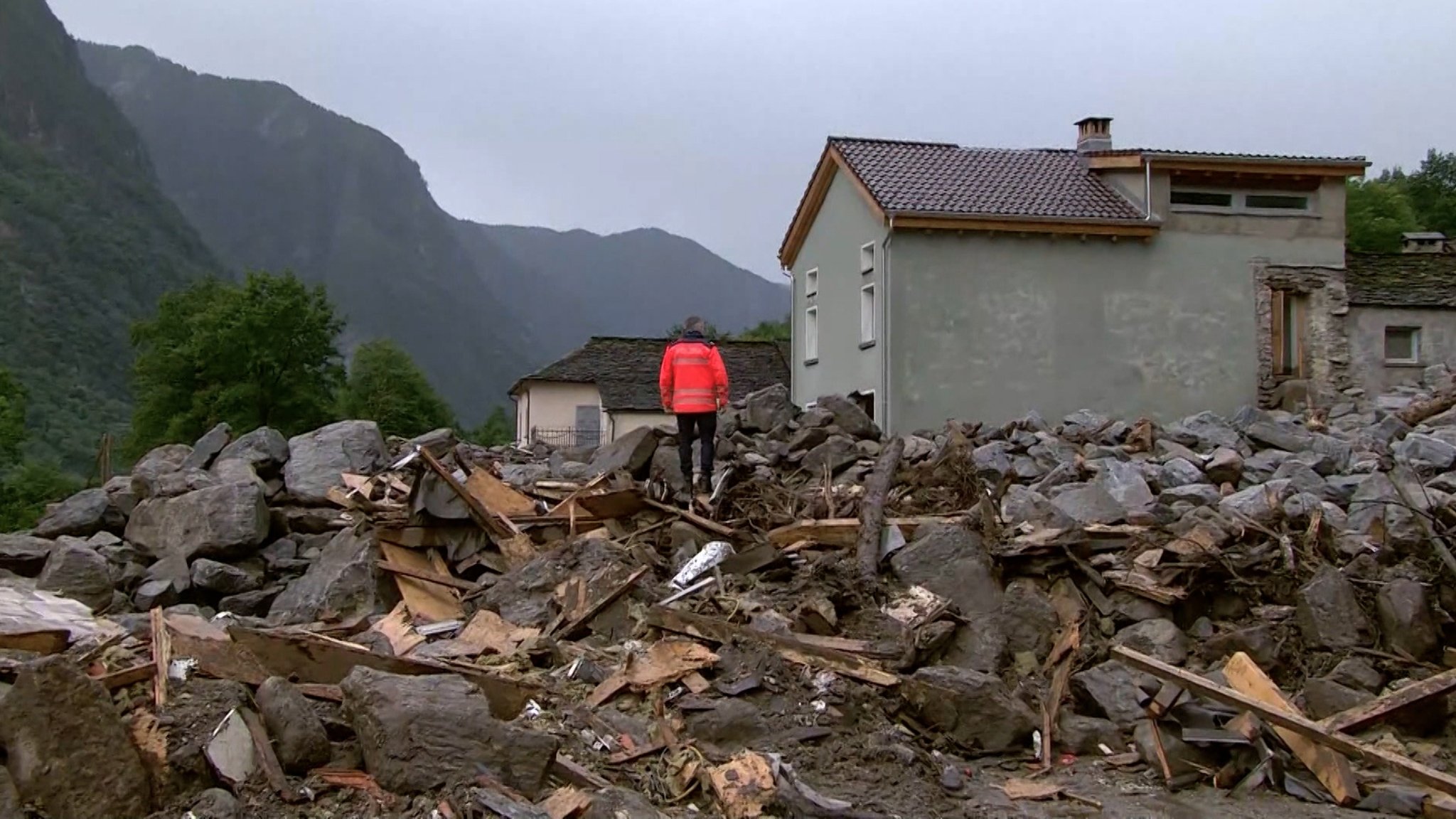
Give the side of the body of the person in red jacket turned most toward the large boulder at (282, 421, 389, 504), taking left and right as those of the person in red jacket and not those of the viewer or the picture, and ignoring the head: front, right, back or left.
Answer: left

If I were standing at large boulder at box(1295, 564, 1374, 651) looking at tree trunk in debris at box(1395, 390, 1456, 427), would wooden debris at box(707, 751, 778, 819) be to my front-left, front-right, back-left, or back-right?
back-left

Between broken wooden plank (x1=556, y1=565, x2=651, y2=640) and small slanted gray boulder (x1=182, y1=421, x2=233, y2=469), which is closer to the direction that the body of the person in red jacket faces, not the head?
the small slanted gray boulder

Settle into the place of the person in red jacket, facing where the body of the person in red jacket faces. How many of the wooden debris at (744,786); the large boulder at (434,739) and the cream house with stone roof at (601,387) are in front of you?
1

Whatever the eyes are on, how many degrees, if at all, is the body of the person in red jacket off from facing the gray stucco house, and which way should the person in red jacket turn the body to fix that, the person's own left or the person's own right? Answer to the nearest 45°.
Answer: approximately 45° to the person's own right

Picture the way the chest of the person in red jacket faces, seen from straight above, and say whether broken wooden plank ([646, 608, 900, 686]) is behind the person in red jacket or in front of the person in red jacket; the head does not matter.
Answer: behind

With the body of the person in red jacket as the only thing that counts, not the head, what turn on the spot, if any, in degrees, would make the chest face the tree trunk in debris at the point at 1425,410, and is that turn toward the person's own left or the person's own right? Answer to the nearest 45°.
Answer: approximately 45° to the person's own right

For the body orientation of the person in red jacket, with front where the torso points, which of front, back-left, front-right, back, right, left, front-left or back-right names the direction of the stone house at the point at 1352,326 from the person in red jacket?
front-right

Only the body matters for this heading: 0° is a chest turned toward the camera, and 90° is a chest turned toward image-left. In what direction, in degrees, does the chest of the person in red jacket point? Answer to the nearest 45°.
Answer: approximately 180°

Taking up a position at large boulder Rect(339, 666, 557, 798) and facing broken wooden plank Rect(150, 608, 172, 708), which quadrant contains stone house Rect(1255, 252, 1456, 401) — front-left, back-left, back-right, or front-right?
back-right

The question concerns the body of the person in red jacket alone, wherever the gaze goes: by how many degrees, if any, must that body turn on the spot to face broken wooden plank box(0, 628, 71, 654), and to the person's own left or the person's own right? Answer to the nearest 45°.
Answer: approximately 135° to the person's own left

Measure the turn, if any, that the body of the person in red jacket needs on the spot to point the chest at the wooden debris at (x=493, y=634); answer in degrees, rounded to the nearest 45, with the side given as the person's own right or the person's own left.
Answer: approximately 135° to the person's own left

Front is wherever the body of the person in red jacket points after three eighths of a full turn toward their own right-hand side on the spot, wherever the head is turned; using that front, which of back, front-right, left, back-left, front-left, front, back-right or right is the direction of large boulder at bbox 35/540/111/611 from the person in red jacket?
back-right

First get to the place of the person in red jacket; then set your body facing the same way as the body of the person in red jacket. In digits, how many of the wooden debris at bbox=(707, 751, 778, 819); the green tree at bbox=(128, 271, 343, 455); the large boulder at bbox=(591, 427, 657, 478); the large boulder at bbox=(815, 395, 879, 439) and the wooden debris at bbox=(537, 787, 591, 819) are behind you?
2

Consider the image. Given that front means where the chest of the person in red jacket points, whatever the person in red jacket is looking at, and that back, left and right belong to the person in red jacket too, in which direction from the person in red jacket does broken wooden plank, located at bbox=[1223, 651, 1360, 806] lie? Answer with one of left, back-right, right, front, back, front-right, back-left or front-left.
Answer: back-right

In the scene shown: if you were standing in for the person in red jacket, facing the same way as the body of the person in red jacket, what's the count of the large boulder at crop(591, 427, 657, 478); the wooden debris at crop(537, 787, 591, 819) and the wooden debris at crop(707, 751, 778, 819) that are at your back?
2

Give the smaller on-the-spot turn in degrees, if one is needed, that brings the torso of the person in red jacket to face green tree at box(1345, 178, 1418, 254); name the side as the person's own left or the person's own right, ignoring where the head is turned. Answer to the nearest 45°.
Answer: approximately 45° to the person's own right
